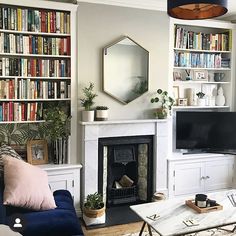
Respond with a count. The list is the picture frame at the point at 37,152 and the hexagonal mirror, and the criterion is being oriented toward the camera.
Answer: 2

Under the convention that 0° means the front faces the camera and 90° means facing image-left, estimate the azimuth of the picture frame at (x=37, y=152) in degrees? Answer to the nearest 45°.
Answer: approximately 0°

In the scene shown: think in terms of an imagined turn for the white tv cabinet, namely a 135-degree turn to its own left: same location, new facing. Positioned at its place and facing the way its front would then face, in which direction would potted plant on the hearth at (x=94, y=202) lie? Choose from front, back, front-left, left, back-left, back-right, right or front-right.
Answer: back-left

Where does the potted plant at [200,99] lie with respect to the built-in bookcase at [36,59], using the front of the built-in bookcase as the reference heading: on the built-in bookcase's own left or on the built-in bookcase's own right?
on the built-in bookcase's own left

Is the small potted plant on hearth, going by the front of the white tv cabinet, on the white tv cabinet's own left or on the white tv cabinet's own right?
on the white tv cabinet's own right

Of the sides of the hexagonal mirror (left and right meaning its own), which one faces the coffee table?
front

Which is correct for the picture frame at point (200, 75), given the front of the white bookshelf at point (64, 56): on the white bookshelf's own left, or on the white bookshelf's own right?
on the white bookshelf's own left

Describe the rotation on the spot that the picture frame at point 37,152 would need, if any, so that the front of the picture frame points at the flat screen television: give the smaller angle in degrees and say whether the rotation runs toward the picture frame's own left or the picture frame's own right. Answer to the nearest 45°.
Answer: approximately 90° to the picture frame's own left

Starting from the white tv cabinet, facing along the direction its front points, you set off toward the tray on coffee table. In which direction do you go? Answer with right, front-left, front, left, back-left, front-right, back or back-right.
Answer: front-right

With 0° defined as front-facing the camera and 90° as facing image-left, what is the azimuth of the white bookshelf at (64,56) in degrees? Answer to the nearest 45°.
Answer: approximately 0°
